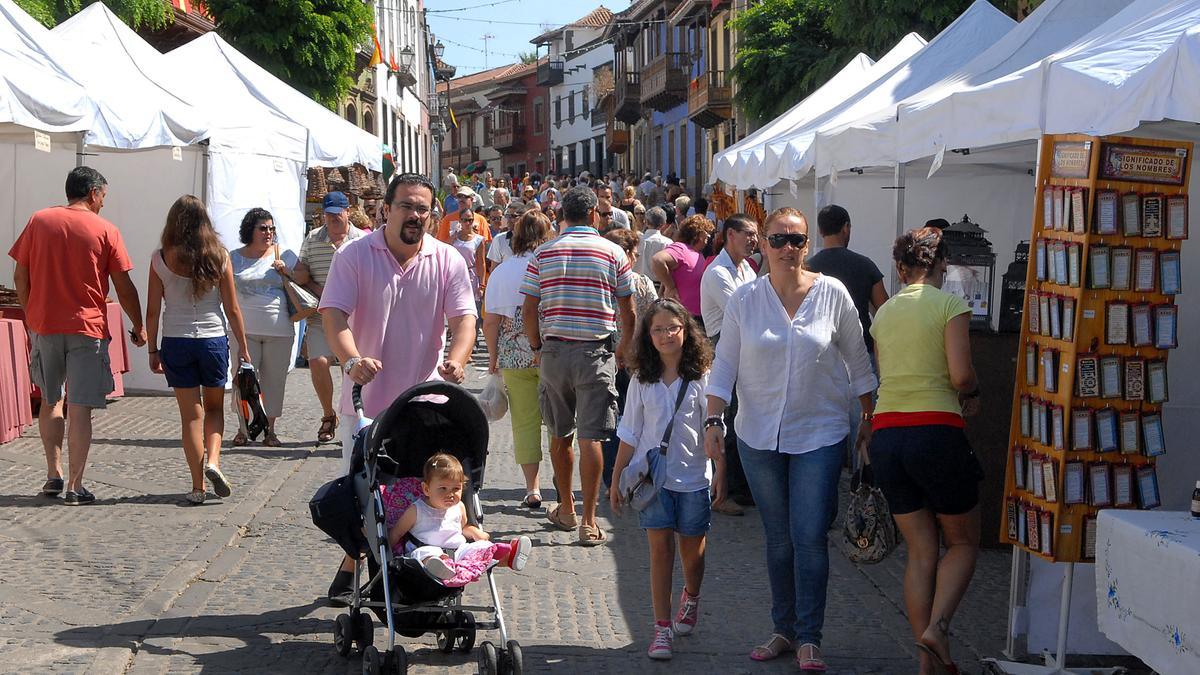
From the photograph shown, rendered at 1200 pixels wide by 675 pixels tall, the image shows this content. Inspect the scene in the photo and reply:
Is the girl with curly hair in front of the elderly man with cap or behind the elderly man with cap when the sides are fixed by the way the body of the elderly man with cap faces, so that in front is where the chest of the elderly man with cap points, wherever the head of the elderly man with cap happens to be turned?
in front

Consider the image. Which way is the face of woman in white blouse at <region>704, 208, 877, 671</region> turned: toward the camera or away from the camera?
toward the camera

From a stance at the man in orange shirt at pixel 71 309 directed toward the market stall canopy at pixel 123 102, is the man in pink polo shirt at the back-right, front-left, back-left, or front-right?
back-right

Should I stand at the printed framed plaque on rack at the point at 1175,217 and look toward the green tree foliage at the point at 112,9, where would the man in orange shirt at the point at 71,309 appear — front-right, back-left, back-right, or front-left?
front-left

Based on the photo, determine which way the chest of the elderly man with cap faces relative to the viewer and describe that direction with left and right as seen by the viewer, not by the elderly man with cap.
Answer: facing the viewer

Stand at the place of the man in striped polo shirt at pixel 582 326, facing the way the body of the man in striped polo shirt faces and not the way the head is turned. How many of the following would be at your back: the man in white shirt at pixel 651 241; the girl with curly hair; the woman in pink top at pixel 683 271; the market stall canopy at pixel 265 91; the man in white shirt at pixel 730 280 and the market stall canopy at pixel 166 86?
1

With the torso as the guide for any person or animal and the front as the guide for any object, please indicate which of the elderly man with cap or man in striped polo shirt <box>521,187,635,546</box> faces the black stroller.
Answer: the elderly man with cap

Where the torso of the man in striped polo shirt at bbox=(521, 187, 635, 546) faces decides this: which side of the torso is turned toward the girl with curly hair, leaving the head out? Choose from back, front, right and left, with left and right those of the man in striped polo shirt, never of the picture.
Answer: back

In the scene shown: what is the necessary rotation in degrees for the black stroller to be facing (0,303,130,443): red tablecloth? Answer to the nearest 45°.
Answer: approximately 180°

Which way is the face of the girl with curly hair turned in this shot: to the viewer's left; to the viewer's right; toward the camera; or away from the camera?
toward the camera

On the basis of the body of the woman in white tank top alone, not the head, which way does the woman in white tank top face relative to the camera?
away from the camera

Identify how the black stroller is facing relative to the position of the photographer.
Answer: facing the viewer and to the right of the viewer

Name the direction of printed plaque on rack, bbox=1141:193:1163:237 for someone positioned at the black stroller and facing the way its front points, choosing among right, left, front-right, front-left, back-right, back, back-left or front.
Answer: front-left

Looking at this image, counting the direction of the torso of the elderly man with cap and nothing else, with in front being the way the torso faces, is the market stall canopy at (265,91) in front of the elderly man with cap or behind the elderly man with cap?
behind

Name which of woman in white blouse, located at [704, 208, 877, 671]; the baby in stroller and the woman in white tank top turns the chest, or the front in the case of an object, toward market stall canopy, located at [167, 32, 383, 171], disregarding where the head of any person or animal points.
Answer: the woman in white tank top
